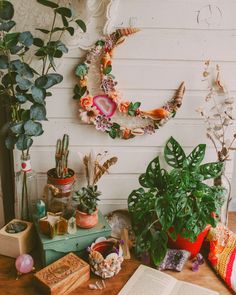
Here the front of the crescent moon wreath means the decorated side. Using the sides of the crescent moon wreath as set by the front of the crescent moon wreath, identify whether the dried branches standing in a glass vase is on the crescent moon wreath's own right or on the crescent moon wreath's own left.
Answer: on the crescent moon wreath's own left

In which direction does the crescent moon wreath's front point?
toward the camera

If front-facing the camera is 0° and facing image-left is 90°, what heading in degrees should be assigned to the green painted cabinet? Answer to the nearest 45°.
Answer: approximately 315°

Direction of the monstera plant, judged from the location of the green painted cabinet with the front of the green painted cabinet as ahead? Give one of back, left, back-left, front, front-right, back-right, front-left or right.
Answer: front-left

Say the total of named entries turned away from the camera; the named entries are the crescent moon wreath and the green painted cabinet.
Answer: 0
